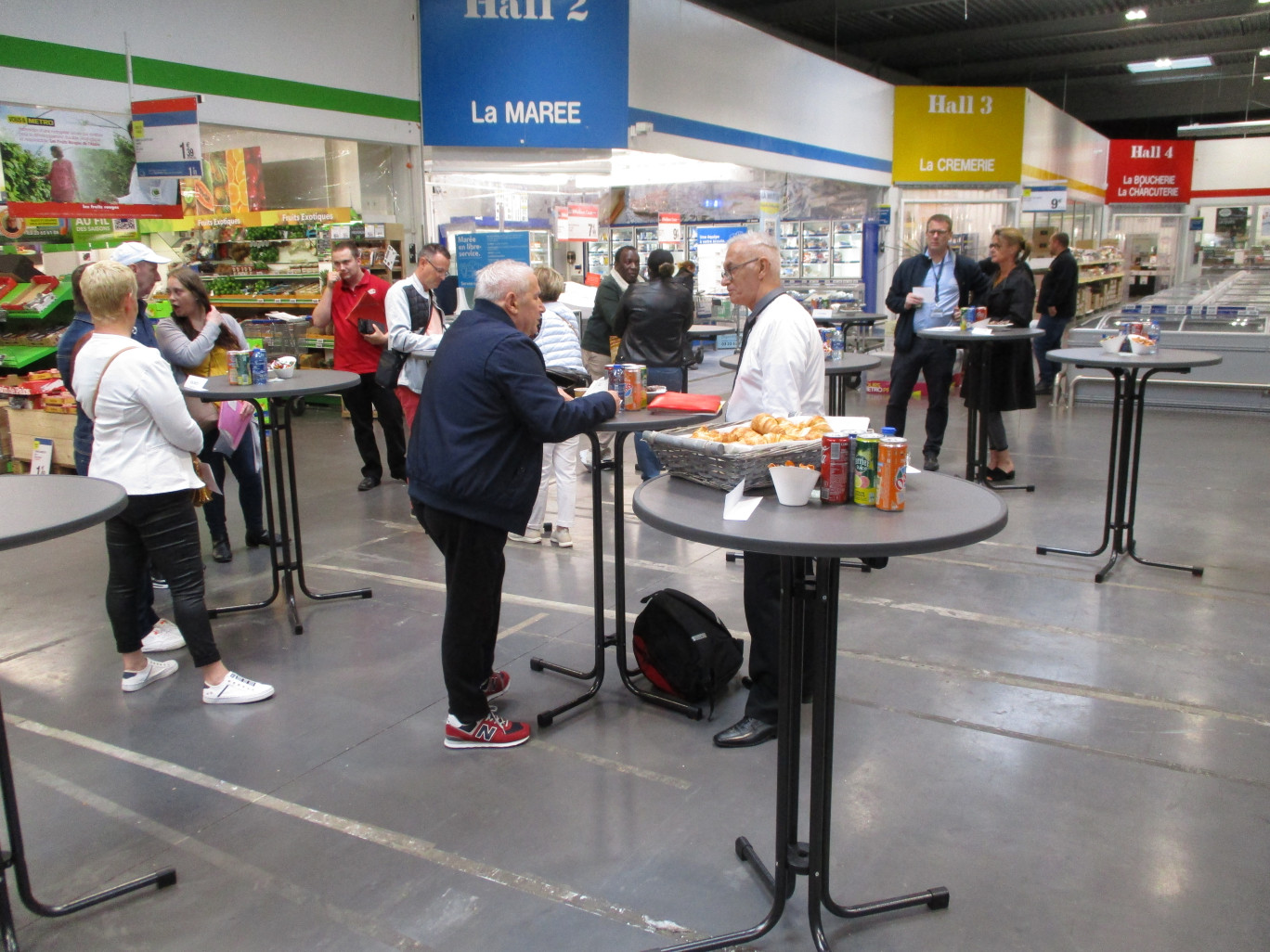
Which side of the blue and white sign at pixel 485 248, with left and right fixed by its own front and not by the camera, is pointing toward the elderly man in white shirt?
front

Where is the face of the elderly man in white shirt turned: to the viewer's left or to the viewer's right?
to the viewer's left

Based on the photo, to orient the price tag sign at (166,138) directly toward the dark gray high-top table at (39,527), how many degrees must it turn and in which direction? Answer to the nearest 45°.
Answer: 0° — it already faces it

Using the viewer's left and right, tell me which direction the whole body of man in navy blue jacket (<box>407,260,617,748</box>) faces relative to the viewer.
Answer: facing to the right of the viewer

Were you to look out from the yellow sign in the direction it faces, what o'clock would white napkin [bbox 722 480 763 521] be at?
The white napkin is roughly at 12 o'clock from the yellow sign.

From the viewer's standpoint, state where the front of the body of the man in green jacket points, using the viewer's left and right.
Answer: facing the viewer and to the right of the viewer

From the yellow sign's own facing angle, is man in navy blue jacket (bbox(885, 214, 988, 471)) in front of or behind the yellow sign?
in front

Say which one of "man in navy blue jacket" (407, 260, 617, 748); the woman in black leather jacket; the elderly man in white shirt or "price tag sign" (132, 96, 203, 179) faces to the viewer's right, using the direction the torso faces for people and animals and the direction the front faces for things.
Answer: the man in navy blue jacket

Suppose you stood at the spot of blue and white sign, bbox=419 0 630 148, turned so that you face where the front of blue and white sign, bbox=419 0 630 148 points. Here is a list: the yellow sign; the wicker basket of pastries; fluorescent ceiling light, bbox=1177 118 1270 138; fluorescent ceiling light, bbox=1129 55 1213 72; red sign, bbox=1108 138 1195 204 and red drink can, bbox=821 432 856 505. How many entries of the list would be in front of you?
2

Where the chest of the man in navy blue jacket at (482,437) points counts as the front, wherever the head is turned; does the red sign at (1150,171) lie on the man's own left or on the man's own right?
on the man's own left

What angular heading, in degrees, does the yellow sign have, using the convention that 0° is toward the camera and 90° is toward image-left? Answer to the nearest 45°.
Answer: approximately 0°

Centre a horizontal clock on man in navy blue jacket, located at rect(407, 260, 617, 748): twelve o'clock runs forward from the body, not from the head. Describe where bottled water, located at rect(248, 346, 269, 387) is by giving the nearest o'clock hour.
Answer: The bottled water is roughly at 8 o'clock from the man in navy blue jacket.

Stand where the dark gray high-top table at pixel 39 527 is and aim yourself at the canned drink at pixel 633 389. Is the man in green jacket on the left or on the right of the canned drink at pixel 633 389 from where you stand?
left

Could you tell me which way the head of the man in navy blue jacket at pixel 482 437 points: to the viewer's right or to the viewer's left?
to the viewer's right

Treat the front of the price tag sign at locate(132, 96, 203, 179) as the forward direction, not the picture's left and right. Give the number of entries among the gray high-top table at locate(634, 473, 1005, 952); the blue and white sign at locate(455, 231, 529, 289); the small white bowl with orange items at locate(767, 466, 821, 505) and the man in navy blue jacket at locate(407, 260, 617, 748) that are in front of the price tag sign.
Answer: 3

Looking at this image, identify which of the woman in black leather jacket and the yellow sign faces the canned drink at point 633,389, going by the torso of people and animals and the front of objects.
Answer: the yellow sign

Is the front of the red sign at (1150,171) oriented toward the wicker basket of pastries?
yes

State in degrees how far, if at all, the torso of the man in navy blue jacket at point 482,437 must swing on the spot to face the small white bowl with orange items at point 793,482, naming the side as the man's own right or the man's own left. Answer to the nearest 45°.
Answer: approximately 45° to the man's own right

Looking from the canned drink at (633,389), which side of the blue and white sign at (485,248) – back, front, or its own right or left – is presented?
front
